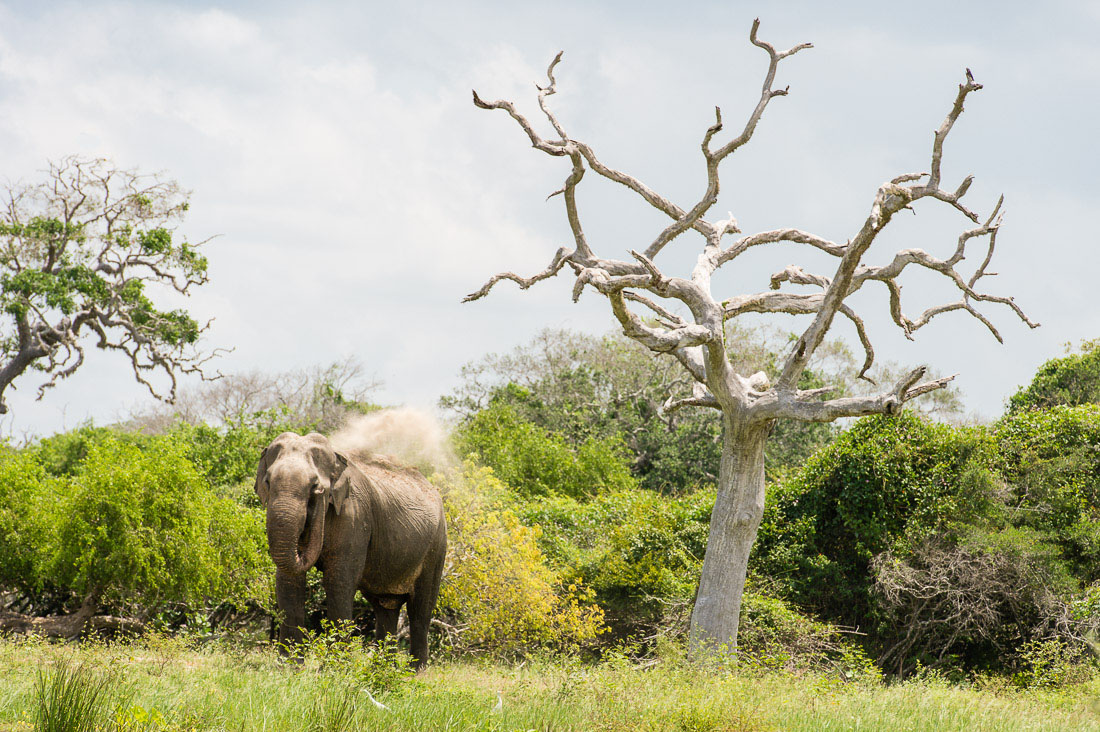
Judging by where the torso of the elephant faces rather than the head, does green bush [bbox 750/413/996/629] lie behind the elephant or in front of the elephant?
behind

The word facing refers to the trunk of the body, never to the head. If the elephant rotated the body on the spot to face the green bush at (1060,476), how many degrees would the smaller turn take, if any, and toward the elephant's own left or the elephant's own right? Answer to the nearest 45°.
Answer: approximately 135° to the elephant's own left

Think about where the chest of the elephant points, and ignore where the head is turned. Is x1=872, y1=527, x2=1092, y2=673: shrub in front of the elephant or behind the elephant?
behind

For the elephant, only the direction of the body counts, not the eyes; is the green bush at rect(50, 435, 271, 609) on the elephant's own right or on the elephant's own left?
on the elephant's own right

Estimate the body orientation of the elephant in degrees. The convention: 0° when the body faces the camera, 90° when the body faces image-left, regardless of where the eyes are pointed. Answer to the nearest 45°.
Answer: approximately 45°

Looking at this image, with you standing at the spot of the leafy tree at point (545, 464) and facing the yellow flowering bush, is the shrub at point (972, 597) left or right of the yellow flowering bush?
left

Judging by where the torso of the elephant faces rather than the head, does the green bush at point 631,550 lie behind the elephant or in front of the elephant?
behind

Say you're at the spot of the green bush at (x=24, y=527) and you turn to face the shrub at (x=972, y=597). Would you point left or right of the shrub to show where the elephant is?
right

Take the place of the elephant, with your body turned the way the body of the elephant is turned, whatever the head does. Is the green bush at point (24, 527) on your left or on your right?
on your right
